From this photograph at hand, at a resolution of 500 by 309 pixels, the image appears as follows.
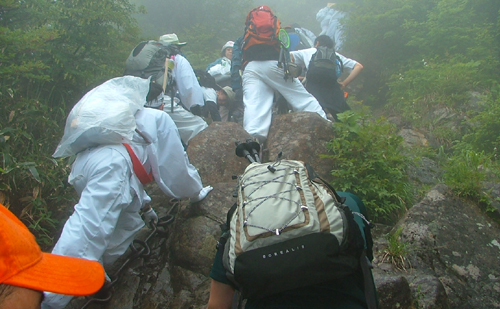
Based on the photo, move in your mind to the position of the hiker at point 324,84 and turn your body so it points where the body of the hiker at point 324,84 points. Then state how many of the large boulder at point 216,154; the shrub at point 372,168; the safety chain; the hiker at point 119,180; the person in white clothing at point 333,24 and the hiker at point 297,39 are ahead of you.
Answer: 2

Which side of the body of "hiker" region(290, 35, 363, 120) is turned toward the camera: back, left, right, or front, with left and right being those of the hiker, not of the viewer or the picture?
back

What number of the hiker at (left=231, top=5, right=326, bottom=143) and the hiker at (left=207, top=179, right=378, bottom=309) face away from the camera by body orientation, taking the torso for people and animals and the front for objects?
2

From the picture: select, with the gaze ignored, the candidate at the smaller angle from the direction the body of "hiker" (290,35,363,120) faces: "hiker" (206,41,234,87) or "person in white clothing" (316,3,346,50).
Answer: the person in white clothing

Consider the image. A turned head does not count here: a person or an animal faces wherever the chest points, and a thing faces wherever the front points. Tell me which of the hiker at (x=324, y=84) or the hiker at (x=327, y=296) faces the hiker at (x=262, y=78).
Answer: the hiker at (x=327, y=296)

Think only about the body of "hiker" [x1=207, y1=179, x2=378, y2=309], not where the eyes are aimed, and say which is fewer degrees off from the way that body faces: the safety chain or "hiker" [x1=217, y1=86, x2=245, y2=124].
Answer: the hiker

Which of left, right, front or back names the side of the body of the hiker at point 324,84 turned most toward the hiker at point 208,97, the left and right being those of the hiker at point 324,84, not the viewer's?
left

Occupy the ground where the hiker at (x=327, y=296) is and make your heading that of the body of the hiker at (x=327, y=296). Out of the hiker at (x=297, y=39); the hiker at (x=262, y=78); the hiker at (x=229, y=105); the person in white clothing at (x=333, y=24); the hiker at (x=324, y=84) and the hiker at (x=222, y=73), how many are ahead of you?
6

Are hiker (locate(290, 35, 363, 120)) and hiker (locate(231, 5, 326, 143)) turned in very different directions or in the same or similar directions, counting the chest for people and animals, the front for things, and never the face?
same or similar directions

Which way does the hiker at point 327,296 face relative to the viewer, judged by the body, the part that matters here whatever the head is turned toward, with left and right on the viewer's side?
facing away from the viewer

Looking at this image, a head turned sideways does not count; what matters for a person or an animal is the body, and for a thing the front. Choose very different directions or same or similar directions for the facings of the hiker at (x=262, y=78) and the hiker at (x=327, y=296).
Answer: same or similar directions

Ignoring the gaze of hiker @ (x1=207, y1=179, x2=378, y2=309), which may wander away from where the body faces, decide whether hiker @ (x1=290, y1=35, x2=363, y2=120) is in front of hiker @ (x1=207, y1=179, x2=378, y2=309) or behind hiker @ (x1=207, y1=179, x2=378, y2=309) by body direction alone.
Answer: in front

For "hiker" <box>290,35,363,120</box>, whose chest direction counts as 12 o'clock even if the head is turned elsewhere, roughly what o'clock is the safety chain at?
The safety chain is roughly at 7 o'clock from the hiker.

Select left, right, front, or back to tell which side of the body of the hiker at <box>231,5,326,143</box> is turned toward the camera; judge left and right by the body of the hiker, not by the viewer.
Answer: back

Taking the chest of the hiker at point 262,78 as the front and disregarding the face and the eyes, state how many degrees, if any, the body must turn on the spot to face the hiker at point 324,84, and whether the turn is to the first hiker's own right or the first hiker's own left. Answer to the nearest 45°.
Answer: approximately 45° to the first hiker's own right

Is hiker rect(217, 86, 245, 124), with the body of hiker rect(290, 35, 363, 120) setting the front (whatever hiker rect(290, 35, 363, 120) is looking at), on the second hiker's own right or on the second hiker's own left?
on the second hiker's own left
